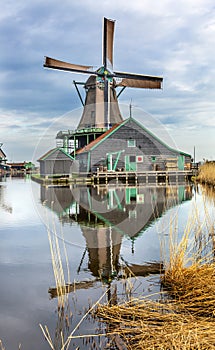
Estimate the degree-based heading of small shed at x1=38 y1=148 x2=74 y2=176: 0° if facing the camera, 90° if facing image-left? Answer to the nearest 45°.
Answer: approximately 0°

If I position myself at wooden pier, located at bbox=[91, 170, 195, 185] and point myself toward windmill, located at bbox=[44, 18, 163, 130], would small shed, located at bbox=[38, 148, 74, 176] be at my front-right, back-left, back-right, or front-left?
front-left

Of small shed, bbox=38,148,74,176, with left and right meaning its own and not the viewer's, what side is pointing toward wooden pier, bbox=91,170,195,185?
left
